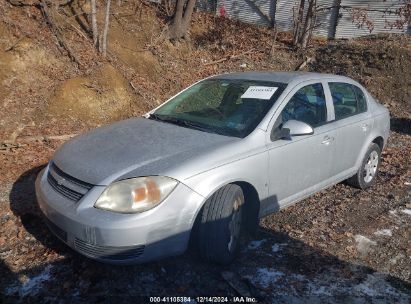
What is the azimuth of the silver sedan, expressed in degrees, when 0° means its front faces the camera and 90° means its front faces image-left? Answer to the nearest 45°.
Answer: approximately 45°

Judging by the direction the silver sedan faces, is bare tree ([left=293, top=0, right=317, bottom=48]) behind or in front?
behind
